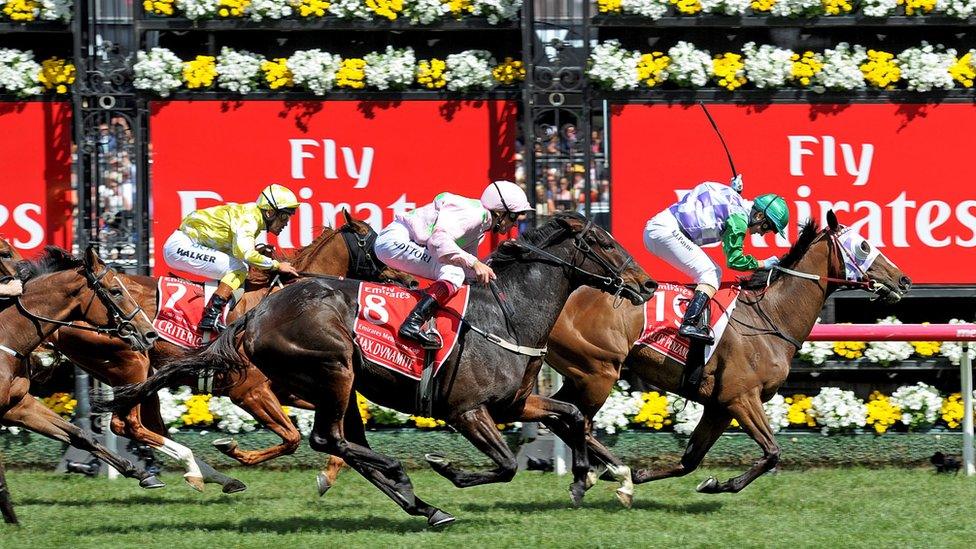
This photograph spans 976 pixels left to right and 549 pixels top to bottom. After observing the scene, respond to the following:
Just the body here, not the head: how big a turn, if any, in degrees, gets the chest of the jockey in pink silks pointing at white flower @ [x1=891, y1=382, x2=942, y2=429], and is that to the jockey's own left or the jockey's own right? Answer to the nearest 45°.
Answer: approximately 45° to the jockey's own left

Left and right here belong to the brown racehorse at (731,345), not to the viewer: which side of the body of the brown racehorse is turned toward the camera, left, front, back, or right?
right

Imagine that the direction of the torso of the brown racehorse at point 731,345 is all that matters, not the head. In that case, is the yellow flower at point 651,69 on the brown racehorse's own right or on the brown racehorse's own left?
on the brown racehorse's own left

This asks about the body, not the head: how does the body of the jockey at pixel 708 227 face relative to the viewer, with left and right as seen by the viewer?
facing to the right of the viewer

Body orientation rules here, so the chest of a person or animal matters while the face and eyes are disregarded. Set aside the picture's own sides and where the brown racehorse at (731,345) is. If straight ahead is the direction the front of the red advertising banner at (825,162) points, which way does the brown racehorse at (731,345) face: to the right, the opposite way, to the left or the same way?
to the left

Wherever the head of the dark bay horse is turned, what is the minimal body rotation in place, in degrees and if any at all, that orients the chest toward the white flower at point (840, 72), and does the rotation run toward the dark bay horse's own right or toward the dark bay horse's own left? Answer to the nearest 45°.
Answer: approximately 45° to the dark bay horse's own left

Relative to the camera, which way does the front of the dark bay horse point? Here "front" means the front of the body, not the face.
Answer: to the viewer's right

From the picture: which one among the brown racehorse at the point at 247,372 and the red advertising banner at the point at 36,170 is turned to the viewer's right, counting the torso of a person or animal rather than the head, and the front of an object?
the brown racehorse

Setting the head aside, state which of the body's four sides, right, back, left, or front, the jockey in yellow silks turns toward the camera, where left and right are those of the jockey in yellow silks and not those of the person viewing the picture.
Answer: right

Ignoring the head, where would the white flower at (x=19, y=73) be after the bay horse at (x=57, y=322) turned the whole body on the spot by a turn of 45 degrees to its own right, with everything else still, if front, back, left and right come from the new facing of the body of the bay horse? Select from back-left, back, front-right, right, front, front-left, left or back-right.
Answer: back-left

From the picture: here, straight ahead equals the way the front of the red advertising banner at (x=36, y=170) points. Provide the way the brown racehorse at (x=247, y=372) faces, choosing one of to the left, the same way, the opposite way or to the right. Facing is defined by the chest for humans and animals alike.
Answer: to the left

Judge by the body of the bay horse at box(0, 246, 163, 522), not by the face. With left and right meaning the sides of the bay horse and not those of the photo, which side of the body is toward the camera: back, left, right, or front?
right

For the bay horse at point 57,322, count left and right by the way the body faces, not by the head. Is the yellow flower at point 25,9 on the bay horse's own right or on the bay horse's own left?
on the bay horse's own left

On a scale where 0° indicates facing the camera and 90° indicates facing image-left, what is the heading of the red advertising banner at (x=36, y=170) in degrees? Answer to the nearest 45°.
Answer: approximately 0°
